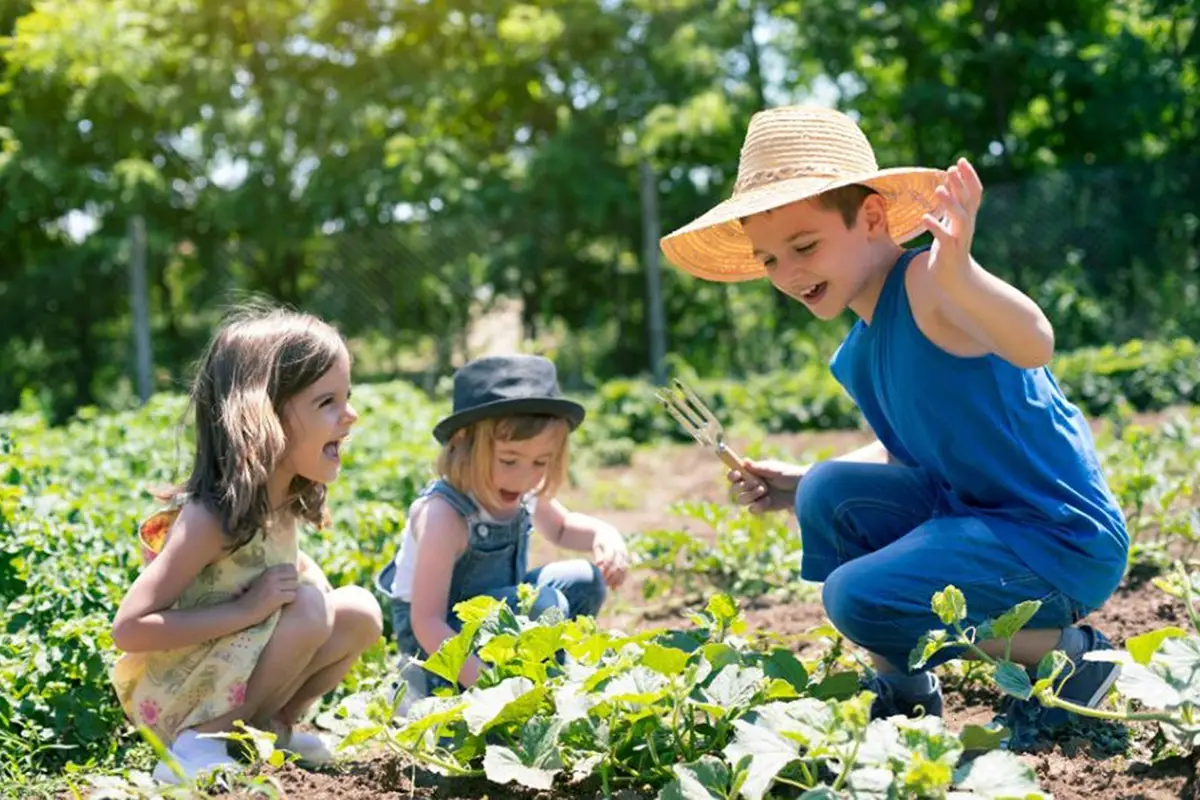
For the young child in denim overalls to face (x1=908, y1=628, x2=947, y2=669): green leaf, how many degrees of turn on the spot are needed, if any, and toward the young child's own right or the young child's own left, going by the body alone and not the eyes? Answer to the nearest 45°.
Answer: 0° — they already face it

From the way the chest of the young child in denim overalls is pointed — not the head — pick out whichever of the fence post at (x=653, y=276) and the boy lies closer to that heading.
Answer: the boy

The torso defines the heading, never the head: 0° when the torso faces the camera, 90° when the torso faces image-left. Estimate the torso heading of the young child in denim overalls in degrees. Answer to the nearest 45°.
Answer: approximately 315°

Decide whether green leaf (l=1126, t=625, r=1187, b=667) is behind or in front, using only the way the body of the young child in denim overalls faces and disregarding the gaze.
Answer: in front

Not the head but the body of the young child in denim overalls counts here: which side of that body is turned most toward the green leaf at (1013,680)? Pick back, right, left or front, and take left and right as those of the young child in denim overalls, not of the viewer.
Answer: front

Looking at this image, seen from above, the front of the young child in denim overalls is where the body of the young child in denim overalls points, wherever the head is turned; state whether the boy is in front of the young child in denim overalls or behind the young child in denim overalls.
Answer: in front

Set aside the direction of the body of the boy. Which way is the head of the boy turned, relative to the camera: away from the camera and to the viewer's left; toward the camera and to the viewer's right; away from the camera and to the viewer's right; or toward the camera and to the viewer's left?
toward the camera and to the viewer's left

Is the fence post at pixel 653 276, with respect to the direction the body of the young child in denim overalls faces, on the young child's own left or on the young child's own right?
on the young child's own left

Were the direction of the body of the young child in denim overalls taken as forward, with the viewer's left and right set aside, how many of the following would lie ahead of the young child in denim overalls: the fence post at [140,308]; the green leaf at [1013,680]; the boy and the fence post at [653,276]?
2
